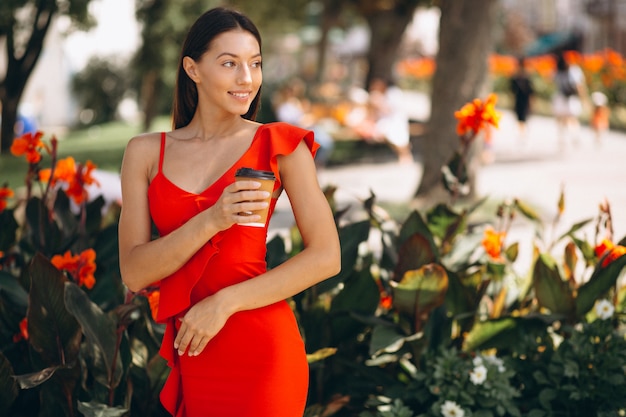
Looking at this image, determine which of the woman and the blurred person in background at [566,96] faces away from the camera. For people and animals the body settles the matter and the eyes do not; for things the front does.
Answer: the blurred person in background

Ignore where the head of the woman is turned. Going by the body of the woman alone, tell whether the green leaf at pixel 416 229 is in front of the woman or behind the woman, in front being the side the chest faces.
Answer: behind

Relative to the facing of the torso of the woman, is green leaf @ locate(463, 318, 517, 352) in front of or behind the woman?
behind

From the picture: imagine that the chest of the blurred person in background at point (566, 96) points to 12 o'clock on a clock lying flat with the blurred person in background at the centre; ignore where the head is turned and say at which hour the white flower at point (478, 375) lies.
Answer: The white flower is roughly at 6 o'clock from the blurred person in background.

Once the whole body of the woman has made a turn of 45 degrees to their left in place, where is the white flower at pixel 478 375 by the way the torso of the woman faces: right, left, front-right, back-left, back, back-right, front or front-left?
left

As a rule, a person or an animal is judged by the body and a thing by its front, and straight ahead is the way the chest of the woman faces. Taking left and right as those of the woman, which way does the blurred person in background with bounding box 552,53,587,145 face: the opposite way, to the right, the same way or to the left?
the opposite way

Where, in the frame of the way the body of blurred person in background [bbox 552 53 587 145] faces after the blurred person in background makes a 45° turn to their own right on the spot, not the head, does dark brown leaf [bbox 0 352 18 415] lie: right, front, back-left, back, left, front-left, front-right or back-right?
back-right

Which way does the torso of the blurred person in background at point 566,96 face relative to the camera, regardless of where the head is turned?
away from the camera

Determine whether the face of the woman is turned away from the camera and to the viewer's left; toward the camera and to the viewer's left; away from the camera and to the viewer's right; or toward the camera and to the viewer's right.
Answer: toward the camera and to the viewer's right
